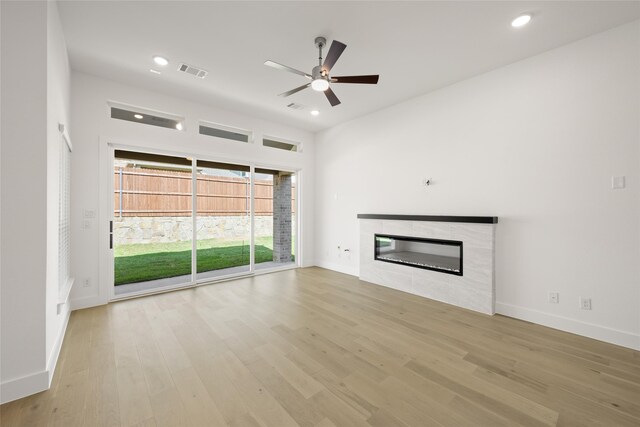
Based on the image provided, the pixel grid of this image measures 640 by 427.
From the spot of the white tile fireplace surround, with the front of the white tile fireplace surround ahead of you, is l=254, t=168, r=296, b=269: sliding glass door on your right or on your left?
on your right

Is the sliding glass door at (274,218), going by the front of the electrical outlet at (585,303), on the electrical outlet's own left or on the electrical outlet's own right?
on the electrical outlet's own right

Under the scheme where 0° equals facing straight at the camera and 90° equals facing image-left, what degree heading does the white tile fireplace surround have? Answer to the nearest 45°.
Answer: approximately 45°

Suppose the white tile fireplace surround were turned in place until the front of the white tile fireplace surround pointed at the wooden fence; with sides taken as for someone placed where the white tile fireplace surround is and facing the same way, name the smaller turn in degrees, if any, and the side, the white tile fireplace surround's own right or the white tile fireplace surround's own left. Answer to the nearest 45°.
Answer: approximately 45° to the white tile fireplace surround's own right

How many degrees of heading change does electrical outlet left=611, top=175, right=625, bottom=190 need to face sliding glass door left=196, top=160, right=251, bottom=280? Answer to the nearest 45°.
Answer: approximately 45° to its right

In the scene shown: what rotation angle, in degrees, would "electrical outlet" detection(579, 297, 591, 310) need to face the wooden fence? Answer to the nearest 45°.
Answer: approximately 45° to its right
